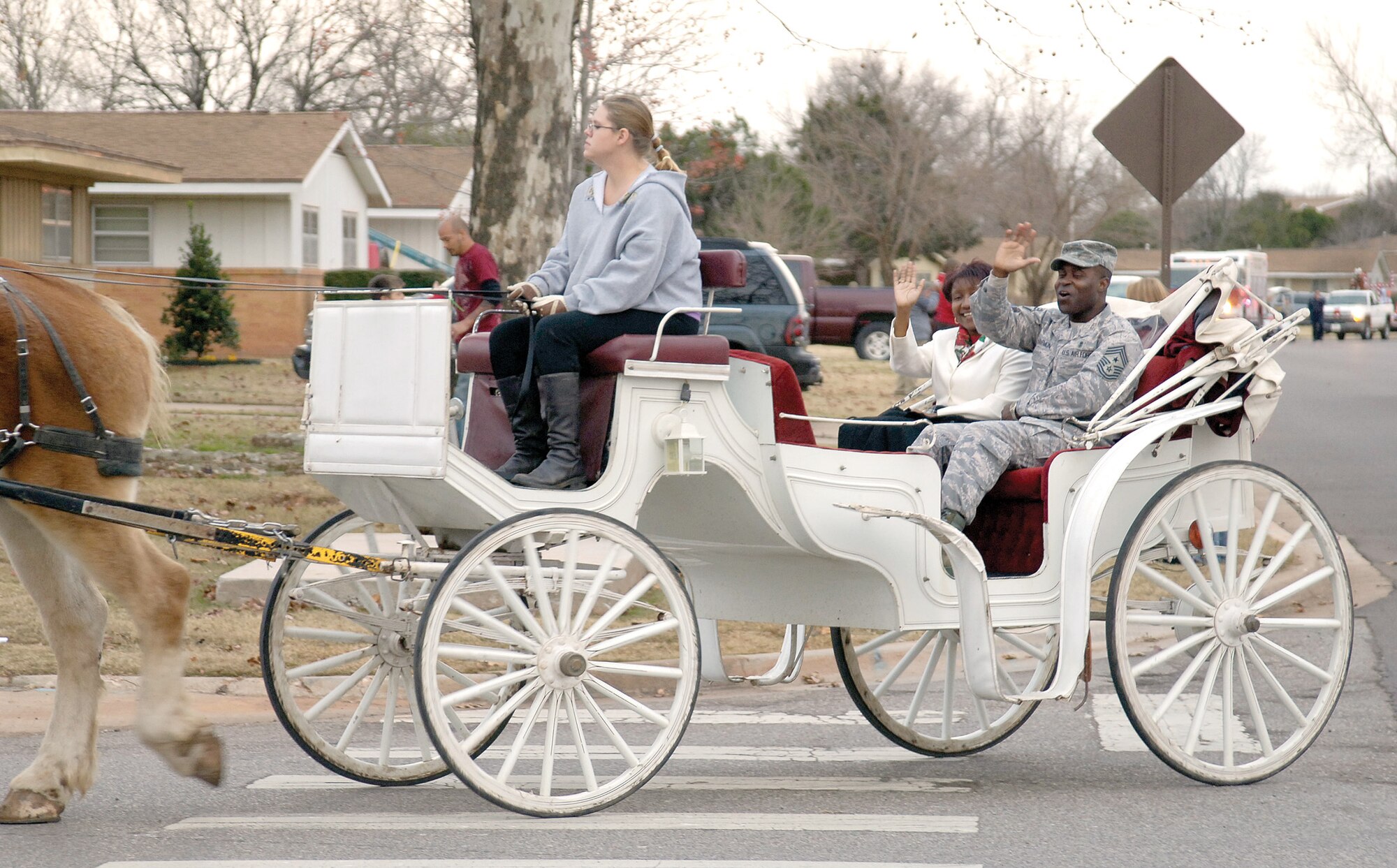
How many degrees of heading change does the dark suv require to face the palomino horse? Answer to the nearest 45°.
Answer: approximately 135° to its left

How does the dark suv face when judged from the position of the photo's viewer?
facing away from the viewer and to the left of the viewer

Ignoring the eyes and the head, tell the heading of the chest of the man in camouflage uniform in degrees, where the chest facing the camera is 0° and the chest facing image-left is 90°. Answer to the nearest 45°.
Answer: approximately 45°

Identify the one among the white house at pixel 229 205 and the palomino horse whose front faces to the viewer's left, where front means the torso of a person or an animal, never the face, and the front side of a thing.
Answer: the palomino horse

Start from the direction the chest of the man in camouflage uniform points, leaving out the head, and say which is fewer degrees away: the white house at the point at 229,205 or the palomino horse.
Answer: the palomino horse

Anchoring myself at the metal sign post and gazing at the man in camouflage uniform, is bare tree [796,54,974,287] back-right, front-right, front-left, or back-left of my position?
back-right

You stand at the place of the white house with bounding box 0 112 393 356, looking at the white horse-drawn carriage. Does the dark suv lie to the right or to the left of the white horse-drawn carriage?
left

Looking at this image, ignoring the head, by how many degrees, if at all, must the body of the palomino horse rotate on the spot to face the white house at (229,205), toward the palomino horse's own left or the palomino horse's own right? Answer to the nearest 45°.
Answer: approximately 90° to the palomino horse's own right

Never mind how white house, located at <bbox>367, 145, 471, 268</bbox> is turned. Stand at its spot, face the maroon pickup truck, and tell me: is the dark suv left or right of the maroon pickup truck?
right

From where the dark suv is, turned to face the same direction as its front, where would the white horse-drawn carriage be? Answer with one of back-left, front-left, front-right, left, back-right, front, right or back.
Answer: back-left

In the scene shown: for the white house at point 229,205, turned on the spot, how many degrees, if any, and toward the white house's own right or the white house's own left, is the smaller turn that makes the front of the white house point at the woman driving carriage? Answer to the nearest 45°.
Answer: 0° — it already faces them

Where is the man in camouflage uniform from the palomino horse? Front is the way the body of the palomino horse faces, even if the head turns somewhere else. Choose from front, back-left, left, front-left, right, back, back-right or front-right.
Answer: back

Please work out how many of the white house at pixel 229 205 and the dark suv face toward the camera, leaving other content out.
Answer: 1

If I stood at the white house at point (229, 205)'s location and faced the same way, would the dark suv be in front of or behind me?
in front

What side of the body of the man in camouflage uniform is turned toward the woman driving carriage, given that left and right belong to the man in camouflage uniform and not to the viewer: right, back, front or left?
front

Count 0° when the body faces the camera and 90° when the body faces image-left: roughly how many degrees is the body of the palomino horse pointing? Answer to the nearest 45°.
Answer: approximately 90°

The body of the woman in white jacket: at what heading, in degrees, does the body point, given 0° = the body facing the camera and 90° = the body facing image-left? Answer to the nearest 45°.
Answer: approximately 45°
